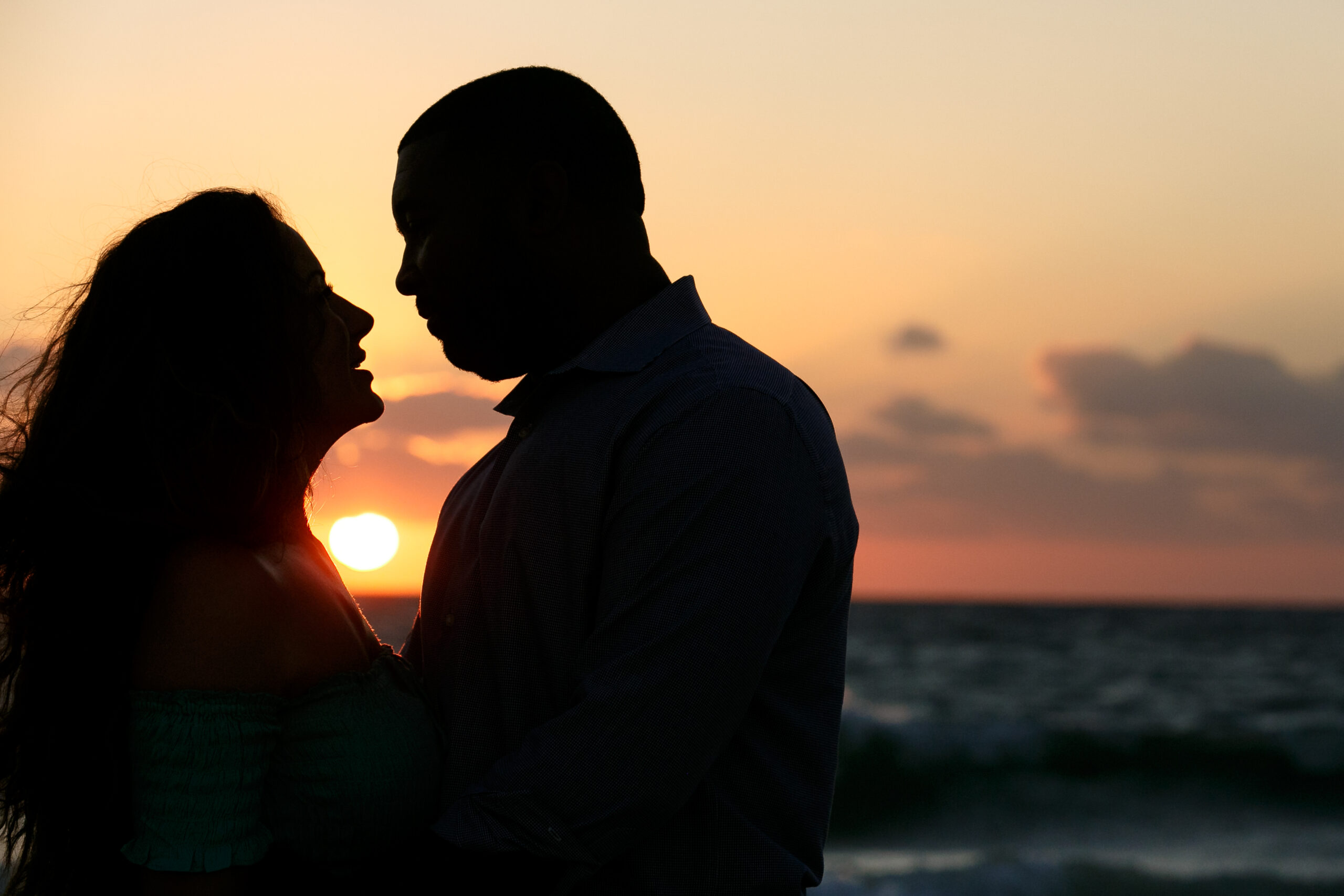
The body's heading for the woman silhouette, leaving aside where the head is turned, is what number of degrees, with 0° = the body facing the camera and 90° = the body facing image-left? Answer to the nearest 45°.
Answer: approximately 270°
